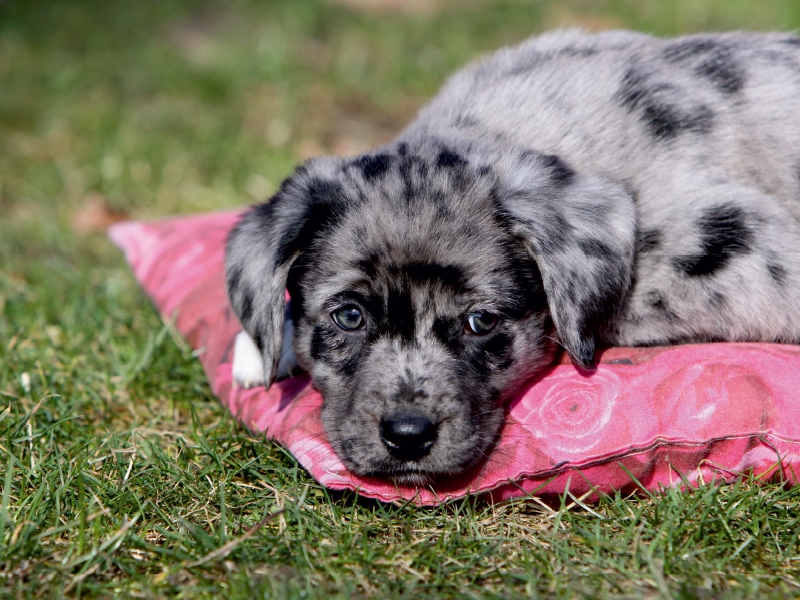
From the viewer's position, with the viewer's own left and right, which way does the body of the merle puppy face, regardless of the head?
facing the viewer and to the left of the viewer
